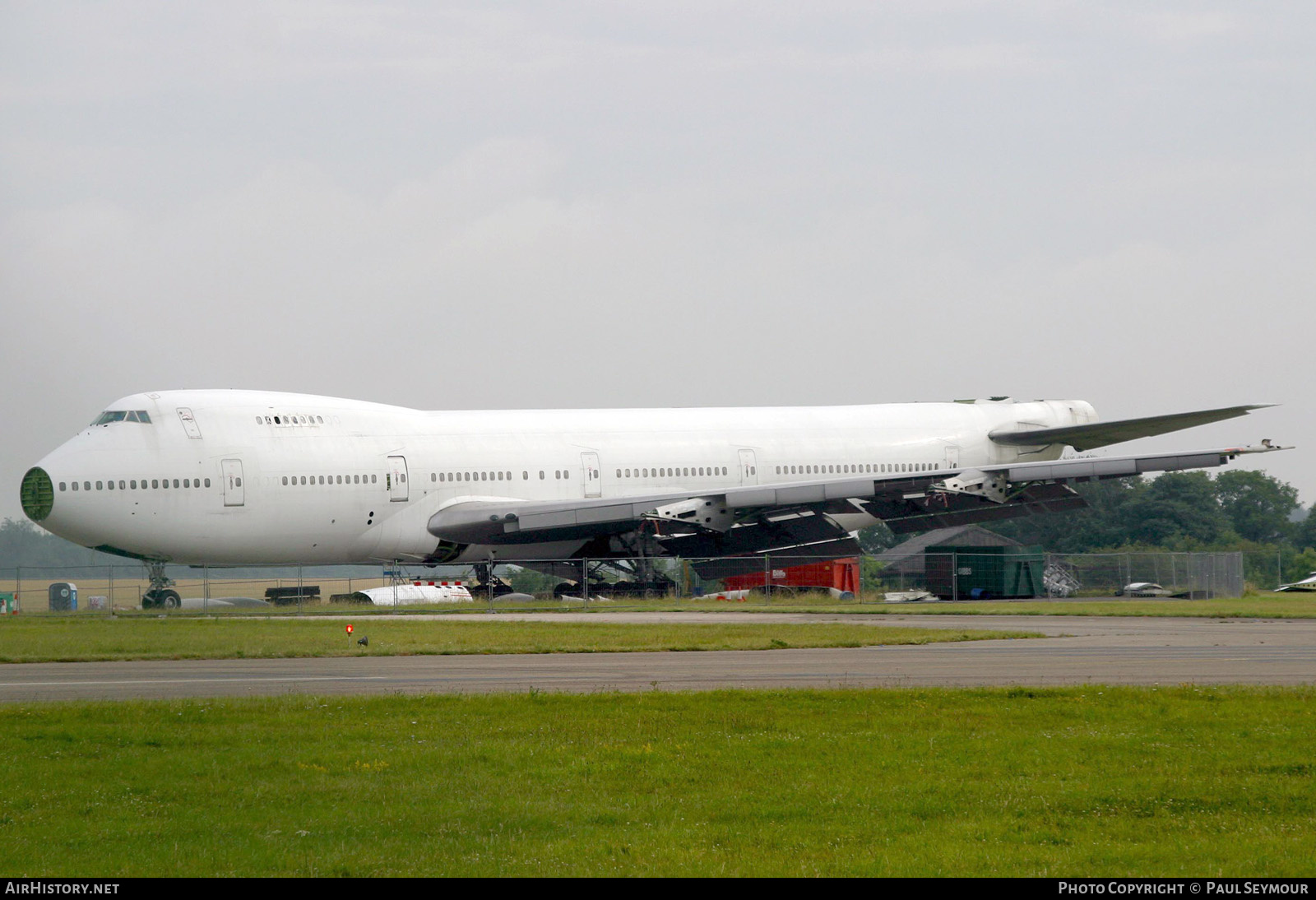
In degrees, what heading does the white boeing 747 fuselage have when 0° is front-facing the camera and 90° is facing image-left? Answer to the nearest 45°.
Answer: approximately 45°

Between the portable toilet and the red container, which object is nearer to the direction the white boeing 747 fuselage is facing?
the portable toilet

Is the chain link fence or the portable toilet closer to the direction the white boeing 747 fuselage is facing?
the portable toilet
